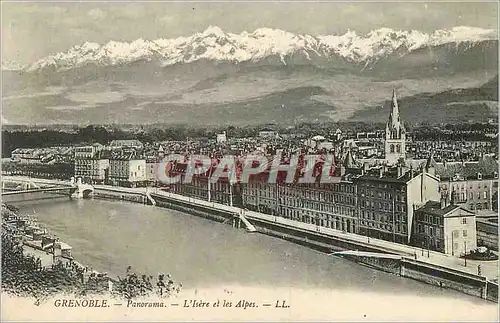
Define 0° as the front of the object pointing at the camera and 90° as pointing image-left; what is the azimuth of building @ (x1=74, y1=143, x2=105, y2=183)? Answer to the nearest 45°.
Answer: approximately 45°

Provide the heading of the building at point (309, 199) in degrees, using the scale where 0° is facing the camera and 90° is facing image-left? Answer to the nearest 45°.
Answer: approximately 45°

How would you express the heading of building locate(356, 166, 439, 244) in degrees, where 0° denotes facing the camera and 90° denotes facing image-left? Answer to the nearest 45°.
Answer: approximately 45°
